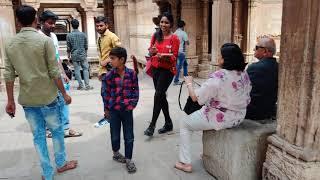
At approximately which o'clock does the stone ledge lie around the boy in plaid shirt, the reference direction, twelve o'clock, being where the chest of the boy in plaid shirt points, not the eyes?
The stone ledge is roughly at 10 o'clock from the boy in plaid shirt.

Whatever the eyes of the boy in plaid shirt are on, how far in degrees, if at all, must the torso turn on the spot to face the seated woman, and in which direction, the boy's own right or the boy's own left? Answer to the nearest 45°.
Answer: approximately 45° to the boy's own left

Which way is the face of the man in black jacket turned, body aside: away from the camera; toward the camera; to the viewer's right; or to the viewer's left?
to the viewer's left

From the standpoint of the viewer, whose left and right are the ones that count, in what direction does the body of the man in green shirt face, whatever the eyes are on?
facing away from the viewer

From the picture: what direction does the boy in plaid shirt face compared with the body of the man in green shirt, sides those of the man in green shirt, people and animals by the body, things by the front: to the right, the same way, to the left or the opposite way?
the opposite way
